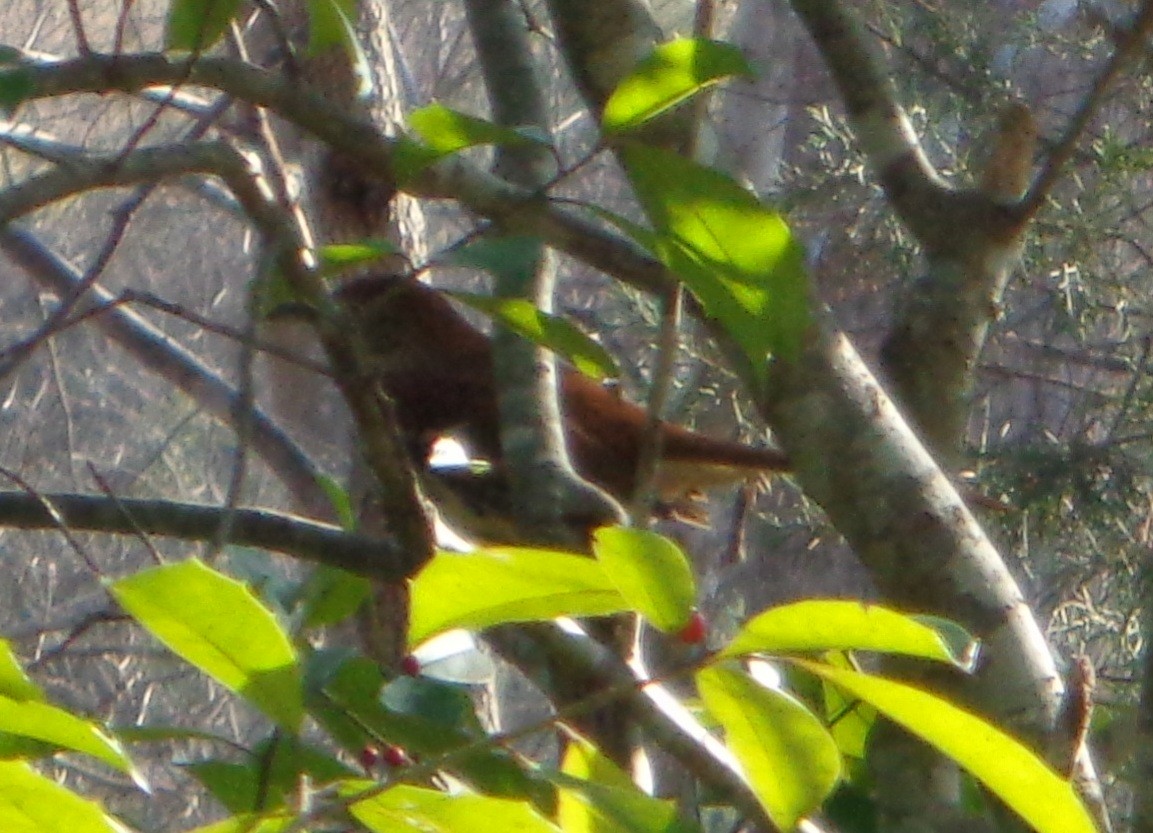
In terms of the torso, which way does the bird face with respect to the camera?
to the viewer's left

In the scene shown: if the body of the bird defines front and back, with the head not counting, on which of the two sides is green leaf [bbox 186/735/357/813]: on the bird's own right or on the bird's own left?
on the bird's own left

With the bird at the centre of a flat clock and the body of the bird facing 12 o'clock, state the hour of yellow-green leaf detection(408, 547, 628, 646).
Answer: The yellow-green leaf is roughly at 9 o'clock from the bird.

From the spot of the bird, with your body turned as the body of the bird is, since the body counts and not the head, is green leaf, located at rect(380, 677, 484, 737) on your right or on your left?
on your left

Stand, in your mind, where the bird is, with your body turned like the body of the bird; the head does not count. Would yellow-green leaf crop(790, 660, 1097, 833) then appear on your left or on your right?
on your left

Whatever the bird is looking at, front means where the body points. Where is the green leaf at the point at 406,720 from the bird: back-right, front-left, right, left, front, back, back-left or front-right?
left

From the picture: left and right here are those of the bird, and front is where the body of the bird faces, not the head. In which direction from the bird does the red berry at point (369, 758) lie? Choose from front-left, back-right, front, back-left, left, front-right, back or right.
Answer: left
